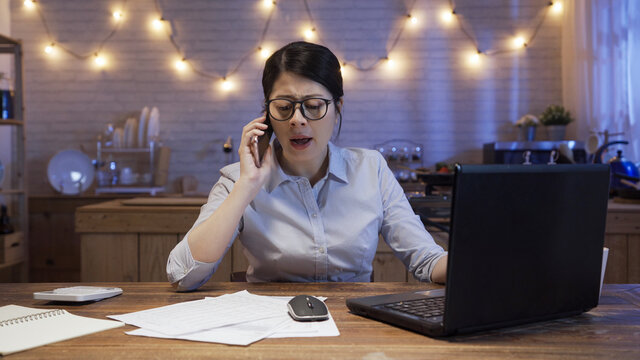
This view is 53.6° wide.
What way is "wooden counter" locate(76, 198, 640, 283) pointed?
toward the camera

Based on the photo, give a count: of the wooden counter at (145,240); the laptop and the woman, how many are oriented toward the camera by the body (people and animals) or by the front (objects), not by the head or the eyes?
2

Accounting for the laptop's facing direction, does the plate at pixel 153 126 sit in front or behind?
in front

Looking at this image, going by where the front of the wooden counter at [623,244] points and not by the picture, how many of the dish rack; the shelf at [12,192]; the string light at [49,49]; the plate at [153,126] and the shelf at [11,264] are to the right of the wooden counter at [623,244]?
5

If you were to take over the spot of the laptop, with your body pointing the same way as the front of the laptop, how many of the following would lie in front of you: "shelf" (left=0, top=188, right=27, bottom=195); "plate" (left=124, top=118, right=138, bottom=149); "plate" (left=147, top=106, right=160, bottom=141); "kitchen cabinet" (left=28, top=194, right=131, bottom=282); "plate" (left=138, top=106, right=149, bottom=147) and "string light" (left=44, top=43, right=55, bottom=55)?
6

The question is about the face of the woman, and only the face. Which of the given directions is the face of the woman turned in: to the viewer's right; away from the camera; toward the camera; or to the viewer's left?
toward the camera

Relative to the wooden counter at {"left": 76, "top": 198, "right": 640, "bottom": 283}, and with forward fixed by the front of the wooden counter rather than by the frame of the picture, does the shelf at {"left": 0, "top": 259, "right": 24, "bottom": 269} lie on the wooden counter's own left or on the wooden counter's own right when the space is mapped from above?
on the wooden counter's own right

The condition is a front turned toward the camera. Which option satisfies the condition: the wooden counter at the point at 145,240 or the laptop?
the wooden counter

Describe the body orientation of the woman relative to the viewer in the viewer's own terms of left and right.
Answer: facing the viewer

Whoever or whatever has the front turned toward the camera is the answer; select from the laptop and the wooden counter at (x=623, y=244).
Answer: the wooden counter

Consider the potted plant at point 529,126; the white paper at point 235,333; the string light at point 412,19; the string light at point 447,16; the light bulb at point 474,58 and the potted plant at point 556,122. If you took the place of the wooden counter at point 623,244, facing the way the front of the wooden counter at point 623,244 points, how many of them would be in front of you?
1

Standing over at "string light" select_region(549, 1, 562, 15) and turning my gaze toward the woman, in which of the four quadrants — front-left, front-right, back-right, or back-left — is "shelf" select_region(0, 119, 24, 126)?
front-right

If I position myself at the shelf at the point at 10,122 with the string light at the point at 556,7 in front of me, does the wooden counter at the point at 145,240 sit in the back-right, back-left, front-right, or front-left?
front-right

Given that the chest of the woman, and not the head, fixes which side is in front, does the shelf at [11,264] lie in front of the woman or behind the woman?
behind

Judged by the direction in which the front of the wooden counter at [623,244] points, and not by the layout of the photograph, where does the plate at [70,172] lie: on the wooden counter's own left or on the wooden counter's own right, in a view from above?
on the wooden counter's own right

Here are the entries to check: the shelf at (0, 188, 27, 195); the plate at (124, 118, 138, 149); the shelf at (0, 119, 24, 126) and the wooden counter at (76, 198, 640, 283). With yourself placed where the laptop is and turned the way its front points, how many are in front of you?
4

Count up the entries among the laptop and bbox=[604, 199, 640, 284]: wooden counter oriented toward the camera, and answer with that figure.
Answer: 1

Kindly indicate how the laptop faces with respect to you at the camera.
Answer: facing away from the viewer and to the left of the viewer

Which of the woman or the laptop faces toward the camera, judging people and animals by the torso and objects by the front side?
the woman
